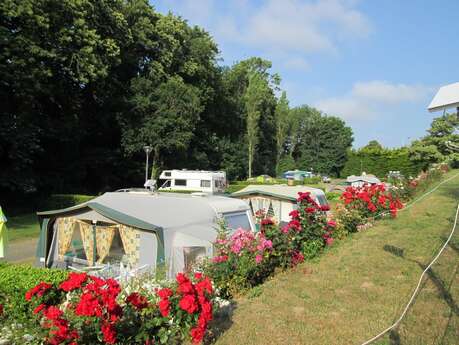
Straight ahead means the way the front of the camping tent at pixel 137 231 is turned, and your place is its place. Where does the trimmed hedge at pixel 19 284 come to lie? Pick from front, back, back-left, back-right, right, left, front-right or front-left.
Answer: front

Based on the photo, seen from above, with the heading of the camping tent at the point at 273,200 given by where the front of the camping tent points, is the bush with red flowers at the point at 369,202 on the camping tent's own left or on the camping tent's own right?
on the camping tent's own left

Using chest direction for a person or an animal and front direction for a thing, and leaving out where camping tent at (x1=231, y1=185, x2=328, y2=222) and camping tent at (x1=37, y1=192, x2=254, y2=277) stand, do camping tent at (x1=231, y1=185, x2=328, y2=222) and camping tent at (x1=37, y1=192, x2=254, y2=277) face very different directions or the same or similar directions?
same or similar directions

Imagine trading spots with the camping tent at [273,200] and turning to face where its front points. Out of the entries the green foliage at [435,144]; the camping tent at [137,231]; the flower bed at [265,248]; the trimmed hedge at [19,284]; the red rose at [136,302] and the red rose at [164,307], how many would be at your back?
1

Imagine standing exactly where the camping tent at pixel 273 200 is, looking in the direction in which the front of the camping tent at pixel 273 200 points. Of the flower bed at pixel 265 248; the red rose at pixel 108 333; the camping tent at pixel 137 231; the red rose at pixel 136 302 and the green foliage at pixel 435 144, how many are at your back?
1

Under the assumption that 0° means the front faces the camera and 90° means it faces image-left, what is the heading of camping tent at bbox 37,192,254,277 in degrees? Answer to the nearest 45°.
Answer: approximately 45°

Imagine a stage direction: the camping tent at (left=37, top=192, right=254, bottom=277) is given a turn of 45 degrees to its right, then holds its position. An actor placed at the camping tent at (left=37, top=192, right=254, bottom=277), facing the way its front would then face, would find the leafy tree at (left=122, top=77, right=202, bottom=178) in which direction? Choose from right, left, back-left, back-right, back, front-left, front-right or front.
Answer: right

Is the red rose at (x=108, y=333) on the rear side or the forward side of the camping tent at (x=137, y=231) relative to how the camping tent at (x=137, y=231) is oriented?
on the forward side

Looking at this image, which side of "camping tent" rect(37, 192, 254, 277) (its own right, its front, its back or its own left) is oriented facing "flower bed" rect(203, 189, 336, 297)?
left

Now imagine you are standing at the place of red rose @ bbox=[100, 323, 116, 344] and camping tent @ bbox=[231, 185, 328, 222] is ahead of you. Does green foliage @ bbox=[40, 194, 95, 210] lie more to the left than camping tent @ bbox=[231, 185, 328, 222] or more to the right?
left

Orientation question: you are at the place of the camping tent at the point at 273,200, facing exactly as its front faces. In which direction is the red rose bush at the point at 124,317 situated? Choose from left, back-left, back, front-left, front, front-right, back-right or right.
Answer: front-left

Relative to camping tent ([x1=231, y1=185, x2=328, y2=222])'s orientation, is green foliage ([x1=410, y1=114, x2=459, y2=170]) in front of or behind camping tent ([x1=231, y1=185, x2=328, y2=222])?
behind

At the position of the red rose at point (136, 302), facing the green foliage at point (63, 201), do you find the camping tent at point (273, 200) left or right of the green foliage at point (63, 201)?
right

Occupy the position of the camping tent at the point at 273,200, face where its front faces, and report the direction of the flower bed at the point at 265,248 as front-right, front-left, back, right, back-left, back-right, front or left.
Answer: front-left

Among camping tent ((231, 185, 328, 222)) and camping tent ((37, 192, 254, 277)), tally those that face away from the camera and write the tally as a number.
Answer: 0

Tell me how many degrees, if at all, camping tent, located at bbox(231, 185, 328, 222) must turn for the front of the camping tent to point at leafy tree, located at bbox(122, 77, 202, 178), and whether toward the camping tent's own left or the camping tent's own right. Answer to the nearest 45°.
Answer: approximately 90° to the camping tent's own right

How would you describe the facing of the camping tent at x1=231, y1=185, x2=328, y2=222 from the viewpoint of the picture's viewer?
facing the viewer and to the left of the viewer

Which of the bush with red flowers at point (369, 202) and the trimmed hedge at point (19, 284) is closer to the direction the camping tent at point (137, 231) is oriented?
the trimmed hedge
